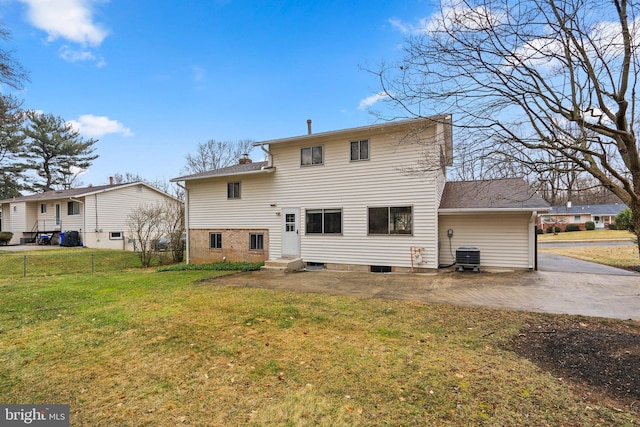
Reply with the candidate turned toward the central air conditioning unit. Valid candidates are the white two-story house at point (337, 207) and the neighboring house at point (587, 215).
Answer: the neighboring house

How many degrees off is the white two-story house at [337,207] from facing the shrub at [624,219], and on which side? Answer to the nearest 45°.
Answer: approximately 45° to its right

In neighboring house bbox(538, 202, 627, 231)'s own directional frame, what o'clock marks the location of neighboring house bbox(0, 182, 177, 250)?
neighboring house bbox(0, 182, 177, 250) is roughly at 1 o'clock from neighboring house bbox(538, 202, 627, 231).

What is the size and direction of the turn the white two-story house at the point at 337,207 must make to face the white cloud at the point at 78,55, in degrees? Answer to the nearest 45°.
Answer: approximately 90° to its left

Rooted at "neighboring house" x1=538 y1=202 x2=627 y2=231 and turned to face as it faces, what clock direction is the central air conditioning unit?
The central air conditioning unit is roughly at 12 o'clock from the neighboring house.

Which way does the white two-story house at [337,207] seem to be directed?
away from the camera

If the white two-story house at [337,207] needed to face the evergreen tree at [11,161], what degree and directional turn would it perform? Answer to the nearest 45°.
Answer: approximately 45° to its left

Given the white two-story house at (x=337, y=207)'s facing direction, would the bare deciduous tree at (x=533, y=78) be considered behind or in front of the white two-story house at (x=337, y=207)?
behind

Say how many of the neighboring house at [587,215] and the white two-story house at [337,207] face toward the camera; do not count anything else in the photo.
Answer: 1

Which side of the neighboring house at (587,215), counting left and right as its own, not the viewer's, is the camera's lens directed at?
front

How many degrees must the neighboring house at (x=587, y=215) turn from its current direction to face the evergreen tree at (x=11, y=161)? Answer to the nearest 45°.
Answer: approximately 45° to its right
